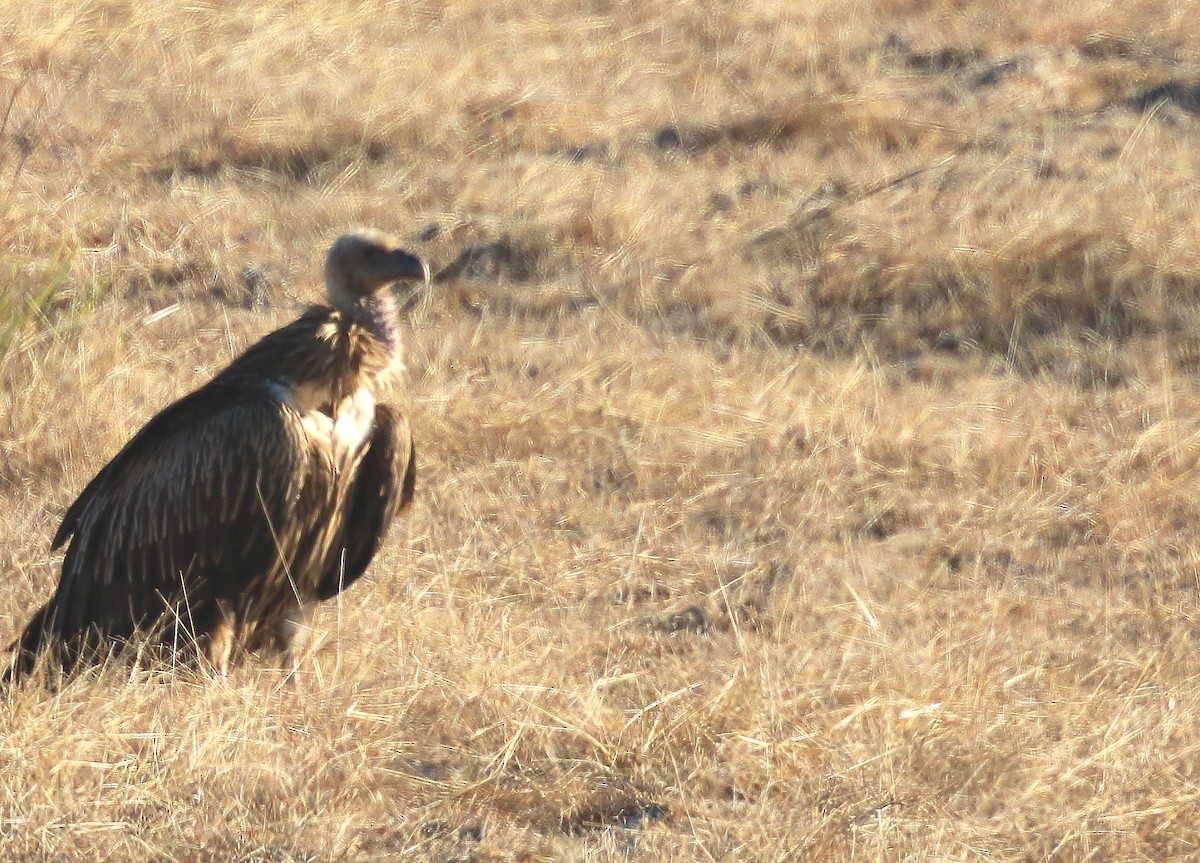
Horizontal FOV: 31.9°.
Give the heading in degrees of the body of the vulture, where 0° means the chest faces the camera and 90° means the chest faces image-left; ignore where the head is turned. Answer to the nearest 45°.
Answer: approximately 315°
